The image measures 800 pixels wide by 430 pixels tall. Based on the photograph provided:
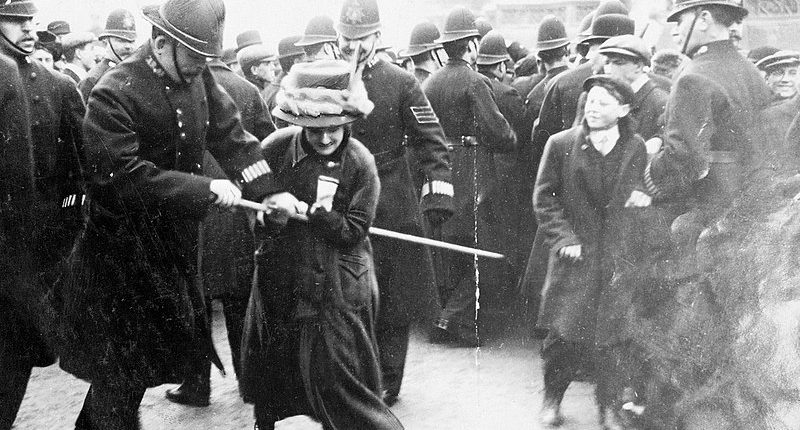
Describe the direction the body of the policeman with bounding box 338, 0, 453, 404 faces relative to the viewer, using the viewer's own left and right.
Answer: facing the viewer and to the left of the viewer

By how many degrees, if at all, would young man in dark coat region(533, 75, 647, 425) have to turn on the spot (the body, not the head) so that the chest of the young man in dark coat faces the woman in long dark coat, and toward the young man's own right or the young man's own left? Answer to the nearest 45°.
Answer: approximately 45° to the young man's own right

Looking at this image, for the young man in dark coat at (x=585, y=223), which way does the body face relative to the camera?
toward the camera

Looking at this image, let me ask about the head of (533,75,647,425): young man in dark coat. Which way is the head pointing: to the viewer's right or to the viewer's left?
to the viewer's left

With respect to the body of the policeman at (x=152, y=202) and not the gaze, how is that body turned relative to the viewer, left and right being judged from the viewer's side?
facing the viewer and to the right of the viewer

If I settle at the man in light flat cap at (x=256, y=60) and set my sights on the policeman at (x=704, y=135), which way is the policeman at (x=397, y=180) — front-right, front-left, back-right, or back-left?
front-right

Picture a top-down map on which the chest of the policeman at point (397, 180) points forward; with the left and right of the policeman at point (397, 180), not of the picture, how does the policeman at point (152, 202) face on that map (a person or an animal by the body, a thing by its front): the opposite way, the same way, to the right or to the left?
to the left

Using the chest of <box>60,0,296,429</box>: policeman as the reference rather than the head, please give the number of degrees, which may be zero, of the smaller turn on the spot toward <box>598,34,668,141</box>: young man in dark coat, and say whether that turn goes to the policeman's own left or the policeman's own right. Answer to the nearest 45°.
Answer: approximately 45° to the policeman's own left

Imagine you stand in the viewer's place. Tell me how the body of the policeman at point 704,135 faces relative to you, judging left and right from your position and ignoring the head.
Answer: facing away from the viewer and to the left of the viewer

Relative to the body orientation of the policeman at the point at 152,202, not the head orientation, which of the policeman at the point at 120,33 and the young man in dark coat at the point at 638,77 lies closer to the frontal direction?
the young man in dark coat

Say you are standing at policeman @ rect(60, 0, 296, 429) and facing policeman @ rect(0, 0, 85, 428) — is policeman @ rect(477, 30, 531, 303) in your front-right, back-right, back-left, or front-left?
back-right

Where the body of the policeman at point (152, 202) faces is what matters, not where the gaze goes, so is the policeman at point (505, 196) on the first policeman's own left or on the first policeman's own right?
on the first policeman's own left

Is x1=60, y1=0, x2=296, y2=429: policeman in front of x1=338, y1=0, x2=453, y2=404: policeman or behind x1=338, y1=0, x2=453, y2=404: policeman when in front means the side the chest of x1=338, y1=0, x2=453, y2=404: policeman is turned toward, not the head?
in front

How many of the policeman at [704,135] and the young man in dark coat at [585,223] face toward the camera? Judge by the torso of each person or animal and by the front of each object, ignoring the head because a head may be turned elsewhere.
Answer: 1
